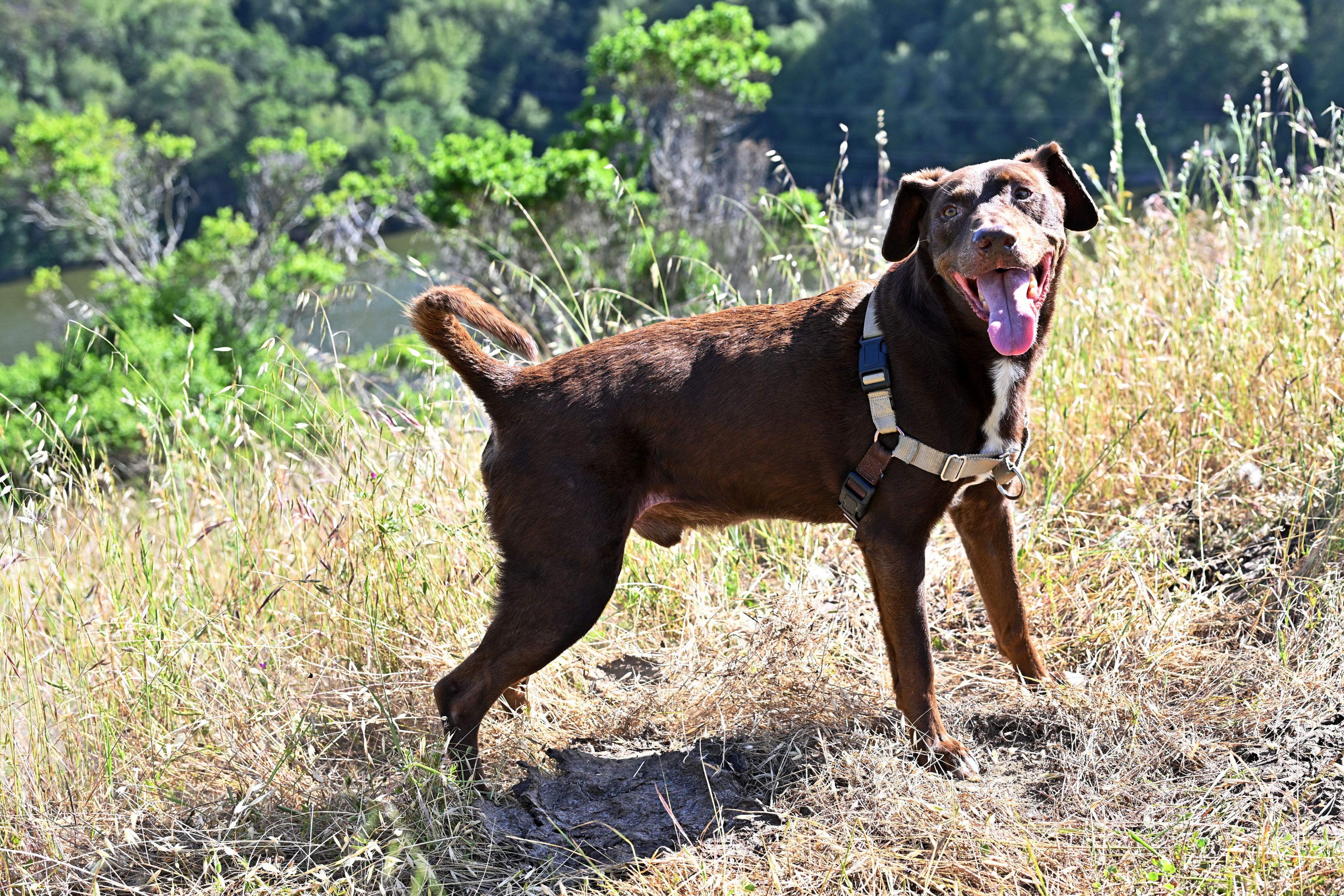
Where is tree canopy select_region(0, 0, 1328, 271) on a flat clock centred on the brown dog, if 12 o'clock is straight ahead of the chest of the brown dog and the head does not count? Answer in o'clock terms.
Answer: The tree canopy is roughly at 9 o'clock from the brown dog.

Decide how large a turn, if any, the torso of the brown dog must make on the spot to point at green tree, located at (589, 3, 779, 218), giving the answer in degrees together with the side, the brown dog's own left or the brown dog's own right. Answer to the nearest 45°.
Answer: approximately 90° to the brown dog's own left

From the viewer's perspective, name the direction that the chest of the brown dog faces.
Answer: to the viewer's right
